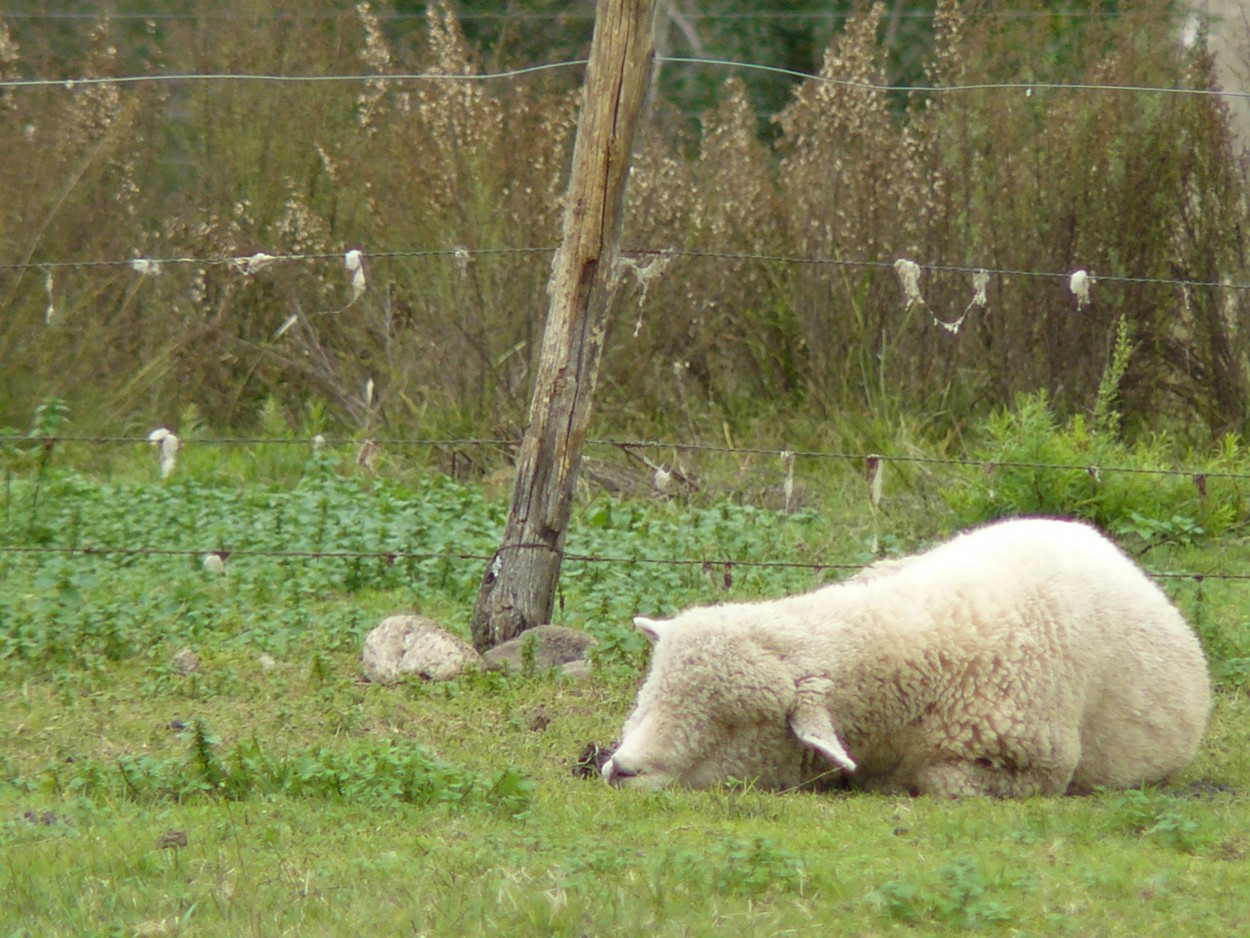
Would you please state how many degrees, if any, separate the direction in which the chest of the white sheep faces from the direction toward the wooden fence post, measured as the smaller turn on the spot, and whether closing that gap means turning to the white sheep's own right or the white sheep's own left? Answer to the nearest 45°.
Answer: approximately 45° to the white sheep's own right

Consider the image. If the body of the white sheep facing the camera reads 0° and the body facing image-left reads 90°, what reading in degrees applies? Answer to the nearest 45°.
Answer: approximately 90°

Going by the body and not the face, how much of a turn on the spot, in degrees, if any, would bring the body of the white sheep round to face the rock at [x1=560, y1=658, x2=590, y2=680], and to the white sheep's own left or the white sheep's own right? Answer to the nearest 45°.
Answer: approximately 45° to the white sheep's own right

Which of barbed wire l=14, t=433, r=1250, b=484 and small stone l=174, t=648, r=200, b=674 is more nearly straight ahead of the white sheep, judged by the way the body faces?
the small stone

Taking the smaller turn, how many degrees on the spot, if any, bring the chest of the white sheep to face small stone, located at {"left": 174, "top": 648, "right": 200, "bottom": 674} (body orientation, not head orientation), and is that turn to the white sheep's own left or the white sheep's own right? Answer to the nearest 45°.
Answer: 0° — it already faces it

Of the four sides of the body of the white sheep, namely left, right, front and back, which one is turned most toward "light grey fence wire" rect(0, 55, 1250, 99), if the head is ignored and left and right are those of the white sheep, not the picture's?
right

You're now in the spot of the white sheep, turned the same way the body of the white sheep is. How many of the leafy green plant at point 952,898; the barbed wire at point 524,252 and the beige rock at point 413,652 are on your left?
1

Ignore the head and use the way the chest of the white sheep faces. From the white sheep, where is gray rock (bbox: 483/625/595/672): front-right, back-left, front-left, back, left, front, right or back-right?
front-right

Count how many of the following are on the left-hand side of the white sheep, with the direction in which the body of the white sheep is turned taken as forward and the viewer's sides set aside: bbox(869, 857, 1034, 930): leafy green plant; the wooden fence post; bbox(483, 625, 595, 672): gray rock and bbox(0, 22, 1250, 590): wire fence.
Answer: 1

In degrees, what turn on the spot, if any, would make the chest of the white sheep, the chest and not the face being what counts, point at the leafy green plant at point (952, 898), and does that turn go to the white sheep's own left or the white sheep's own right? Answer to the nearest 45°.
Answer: approximately 90° to the white sheep's own left

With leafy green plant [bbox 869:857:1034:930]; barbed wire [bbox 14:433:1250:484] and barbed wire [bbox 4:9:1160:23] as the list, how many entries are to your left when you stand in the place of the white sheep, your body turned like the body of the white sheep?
1

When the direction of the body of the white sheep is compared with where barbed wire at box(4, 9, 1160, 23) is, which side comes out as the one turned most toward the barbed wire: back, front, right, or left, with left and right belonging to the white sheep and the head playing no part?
right

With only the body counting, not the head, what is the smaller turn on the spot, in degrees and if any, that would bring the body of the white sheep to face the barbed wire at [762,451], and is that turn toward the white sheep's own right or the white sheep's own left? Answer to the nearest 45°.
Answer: approximately 90° to the white sheep's own right

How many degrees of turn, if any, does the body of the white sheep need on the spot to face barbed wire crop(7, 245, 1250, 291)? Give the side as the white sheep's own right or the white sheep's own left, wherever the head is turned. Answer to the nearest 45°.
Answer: approximately 45° to the white sheep's own right

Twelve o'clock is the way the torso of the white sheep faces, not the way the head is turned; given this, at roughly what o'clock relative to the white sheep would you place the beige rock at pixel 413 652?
The beige rock is roughly at 1 o'clock from the white sheep.
